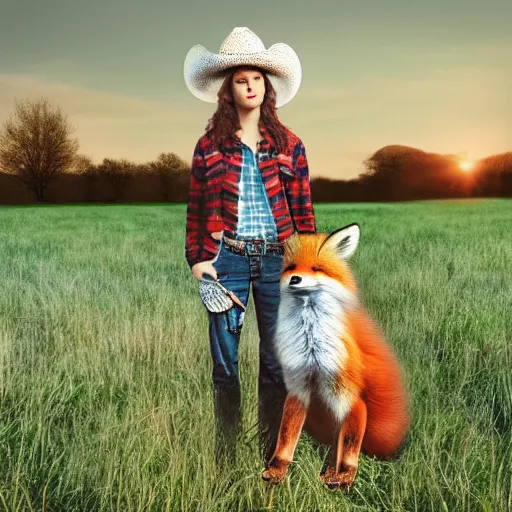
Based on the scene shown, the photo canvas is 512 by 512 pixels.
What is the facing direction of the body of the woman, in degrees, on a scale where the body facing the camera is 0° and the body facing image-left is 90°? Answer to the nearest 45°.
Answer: approximately 0°

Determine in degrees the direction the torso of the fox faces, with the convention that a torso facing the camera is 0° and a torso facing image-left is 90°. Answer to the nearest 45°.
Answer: approximately 45°
